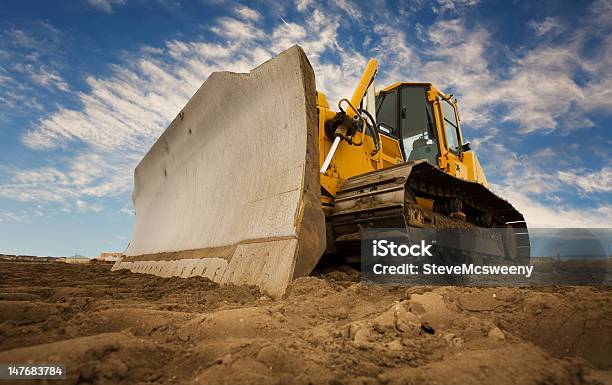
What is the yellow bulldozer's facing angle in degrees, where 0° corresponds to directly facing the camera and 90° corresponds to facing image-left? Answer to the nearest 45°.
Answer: approximately 45°
